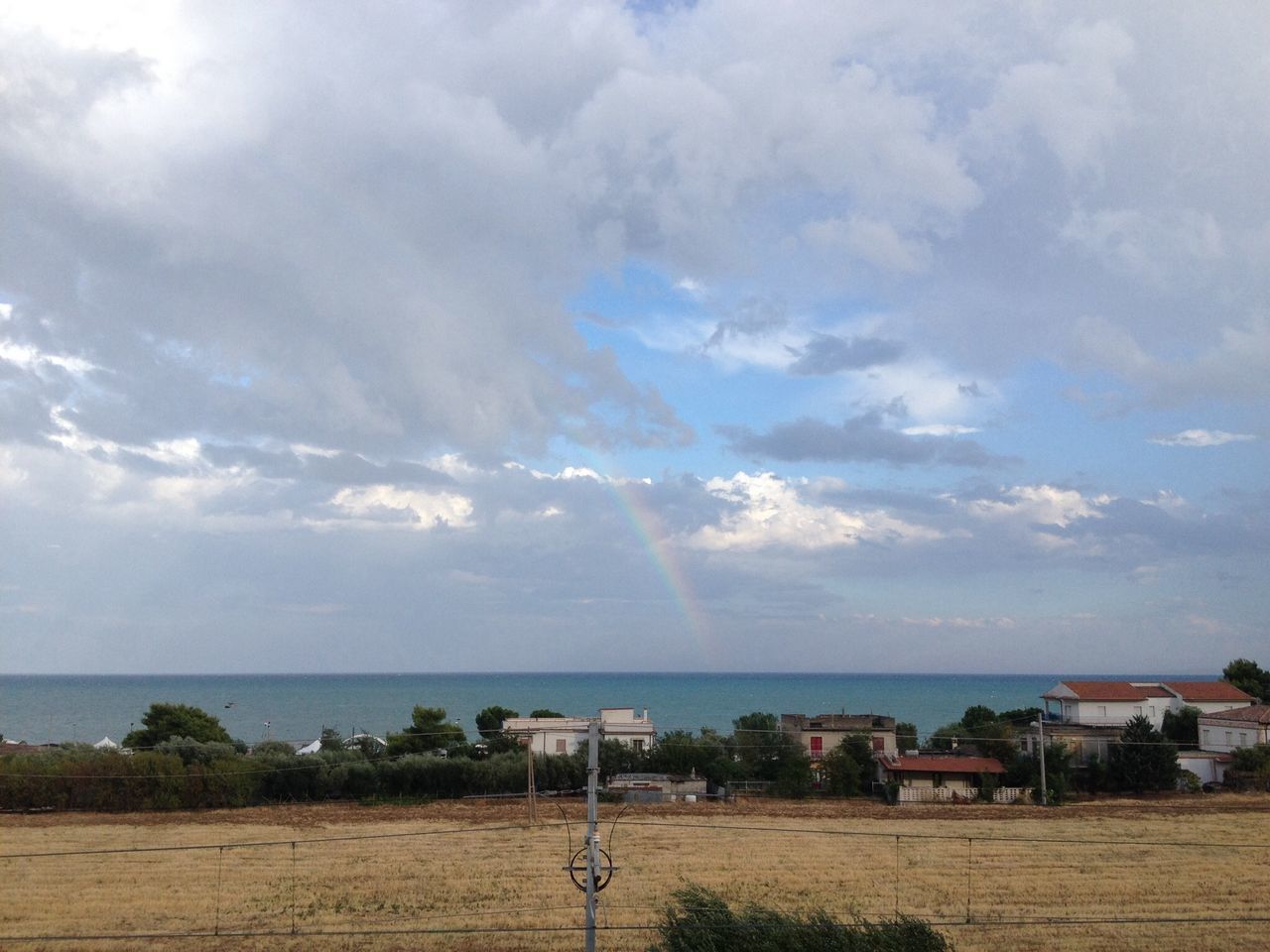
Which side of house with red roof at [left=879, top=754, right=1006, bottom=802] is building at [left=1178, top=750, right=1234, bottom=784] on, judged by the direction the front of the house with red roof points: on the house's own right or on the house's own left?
on the house's own left

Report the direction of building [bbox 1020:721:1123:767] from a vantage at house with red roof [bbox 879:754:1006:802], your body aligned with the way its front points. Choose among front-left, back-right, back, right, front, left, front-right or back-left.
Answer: back-left

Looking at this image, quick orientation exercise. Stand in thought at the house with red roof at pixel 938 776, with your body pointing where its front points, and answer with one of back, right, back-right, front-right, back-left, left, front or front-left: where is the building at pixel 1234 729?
back-left

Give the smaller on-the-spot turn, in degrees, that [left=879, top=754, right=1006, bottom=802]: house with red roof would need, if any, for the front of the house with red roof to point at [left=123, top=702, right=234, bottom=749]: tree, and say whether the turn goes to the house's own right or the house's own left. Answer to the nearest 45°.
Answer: approximately 90° to the house's own right

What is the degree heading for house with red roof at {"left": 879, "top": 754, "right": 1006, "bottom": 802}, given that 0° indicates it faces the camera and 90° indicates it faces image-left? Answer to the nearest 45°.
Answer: approximately 0°

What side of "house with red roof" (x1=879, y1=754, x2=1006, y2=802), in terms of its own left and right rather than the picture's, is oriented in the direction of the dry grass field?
front

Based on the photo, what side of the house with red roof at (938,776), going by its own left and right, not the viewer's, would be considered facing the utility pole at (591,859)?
front
